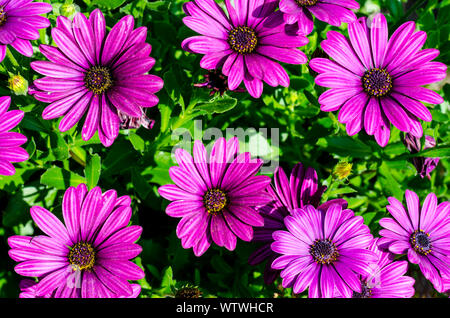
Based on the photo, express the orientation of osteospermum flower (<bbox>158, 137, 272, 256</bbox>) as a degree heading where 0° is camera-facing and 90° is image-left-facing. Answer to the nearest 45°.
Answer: approximately 0°

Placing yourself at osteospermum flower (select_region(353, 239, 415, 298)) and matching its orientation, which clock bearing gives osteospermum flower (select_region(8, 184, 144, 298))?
osteospermum flower (select_region(8, 184, 144, 298)) is roughly at 2 o'clock from osteospermum flower (select_region(353, 239, 415, 298)).

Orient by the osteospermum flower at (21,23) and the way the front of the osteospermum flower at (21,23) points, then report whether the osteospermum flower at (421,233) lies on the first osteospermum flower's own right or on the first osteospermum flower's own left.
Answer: on the first osteospermum flower's own left

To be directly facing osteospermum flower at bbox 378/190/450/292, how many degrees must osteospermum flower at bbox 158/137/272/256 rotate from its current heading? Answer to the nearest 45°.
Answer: approximately 90° to its left
